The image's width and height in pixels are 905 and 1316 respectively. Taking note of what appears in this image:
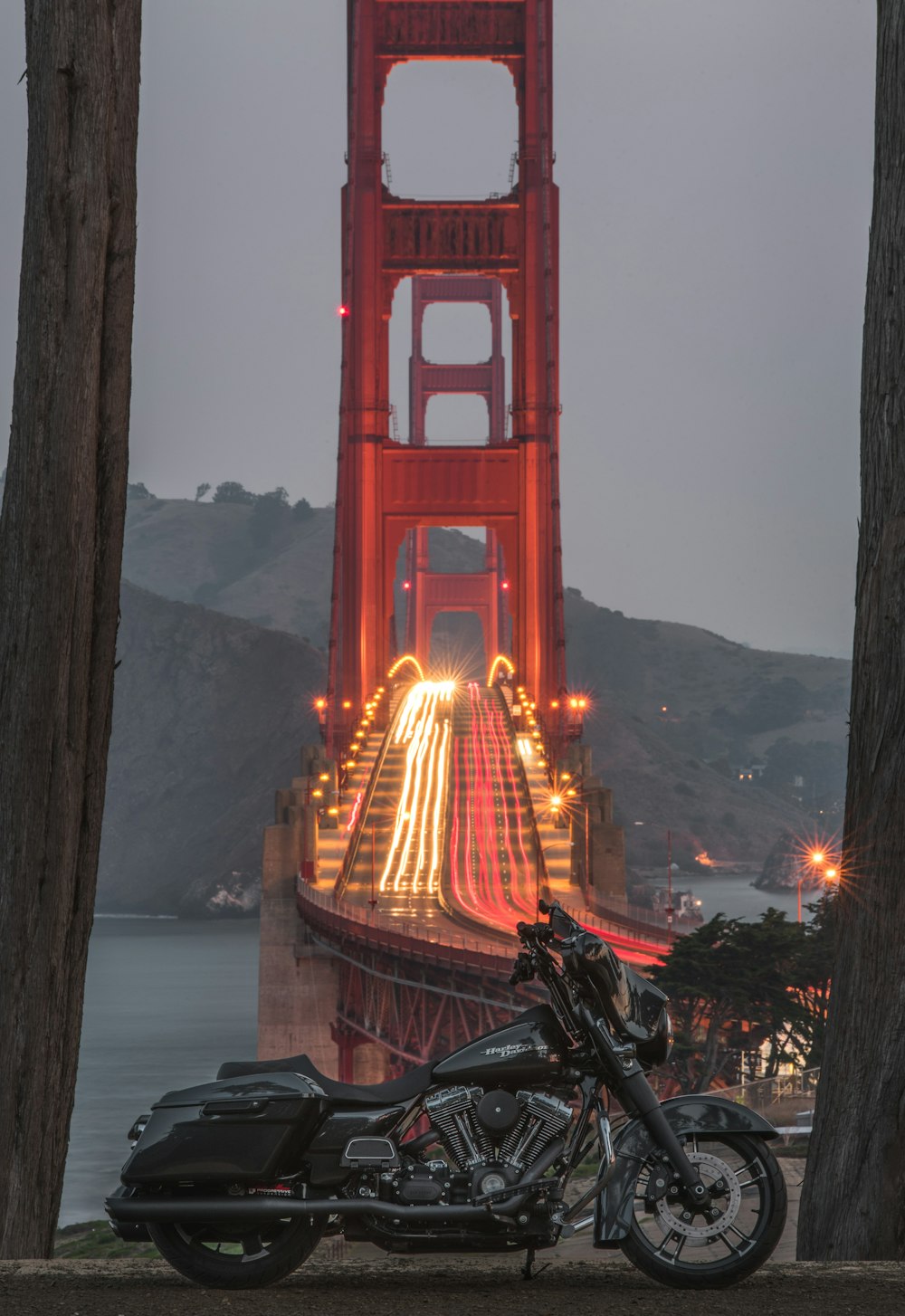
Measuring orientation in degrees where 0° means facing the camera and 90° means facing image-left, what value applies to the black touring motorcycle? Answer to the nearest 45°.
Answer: approximately 270°
